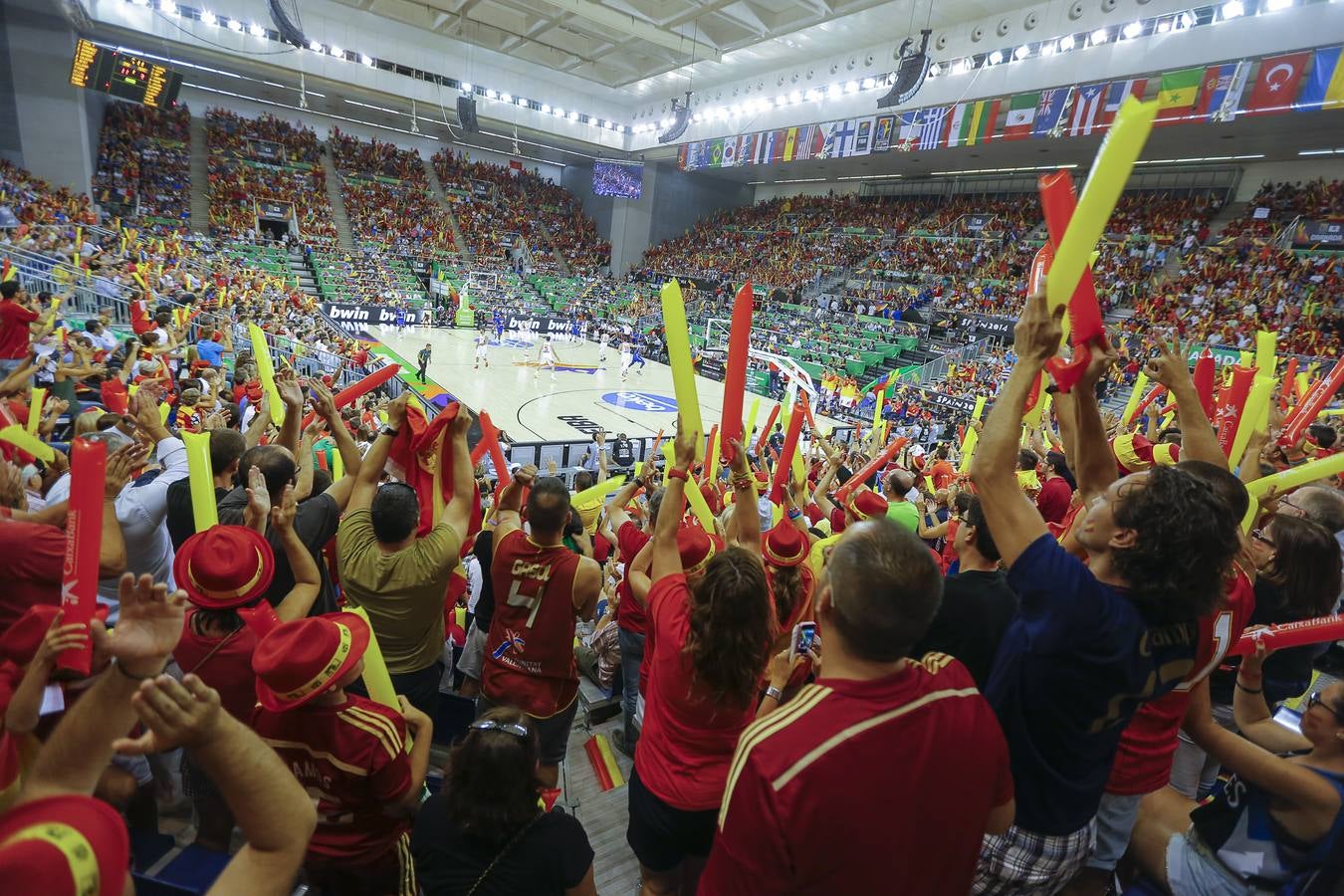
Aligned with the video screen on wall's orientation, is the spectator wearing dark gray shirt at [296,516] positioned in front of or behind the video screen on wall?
in front

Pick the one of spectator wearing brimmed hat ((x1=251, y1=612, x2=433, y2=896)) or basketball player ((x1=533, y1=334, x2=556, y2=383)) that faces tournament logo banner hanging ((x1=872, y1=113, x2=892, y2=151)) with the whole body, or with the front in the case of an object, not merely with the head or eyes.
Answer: the spectator wearing brimmed hat

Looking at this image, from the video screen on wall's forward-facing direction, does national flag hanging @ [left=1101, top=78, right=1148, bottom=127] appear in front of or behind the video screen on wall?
in front

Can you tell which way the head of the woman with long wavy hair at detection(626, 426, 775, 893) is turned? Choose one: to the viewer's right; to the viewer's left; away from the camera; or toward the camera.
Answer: away from the camera

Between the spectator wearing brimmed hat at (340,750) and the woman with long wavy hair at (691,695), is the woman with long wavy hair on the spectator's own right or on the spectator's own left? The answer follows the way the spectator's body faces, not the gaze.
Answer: on the spectator's own right

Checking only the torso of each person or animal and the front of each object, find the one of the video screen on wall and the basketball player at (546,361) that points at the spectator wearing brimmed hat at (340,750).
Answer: the video screen on wall

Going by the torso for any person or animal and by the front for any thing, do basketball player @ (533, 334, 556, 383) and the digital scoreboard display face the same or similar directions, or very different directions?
very different directions
